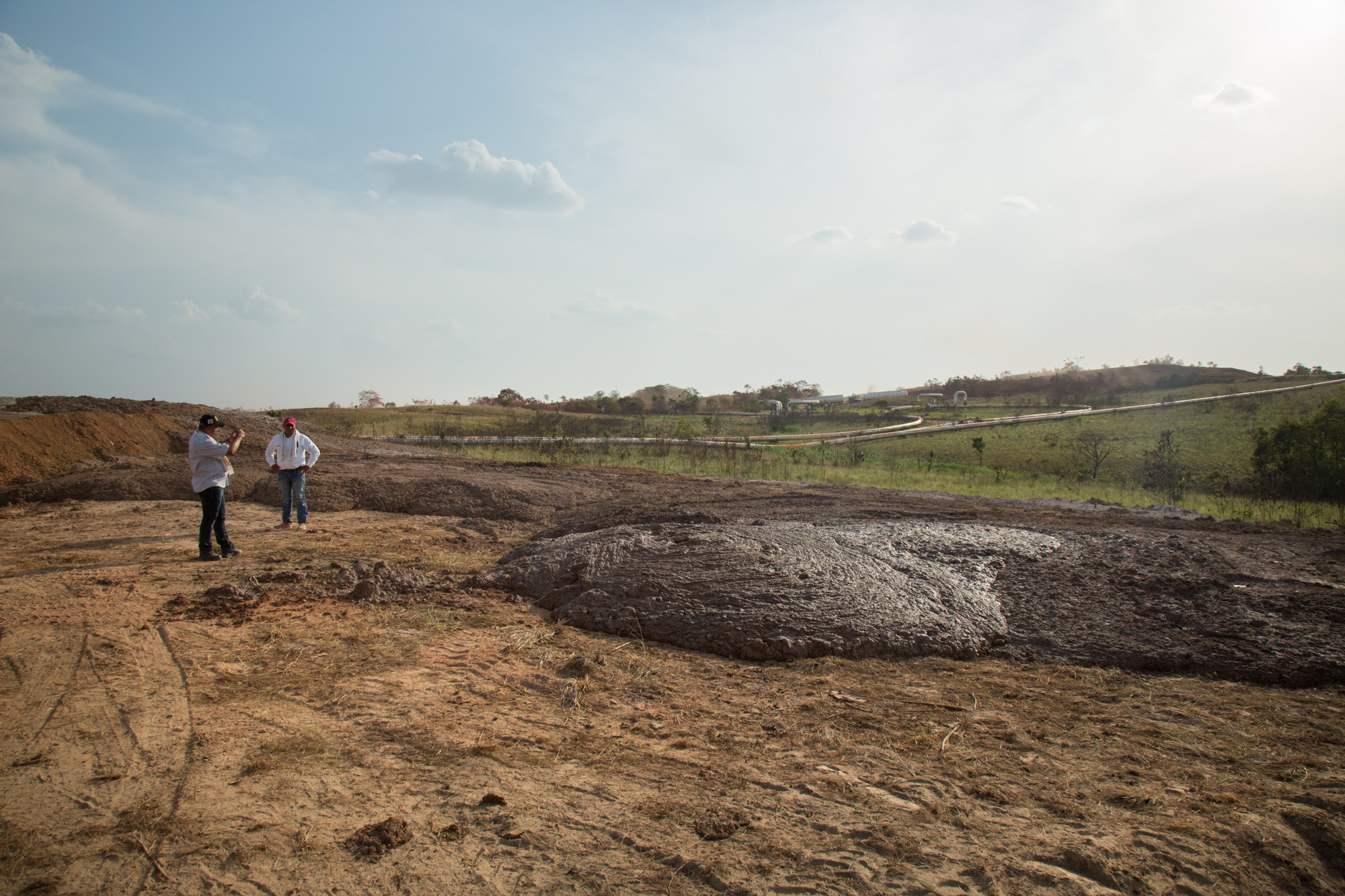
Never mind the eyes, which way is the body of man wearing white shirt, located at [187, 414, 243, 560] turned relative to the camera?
to the viewer's right

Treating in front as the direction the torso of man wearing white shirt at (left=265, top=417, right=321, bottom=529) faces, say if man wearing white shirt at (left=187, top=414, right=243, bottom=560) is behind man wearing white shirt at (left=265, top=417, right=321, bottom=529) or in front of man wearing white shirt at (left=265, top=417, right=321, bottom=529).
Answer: in front

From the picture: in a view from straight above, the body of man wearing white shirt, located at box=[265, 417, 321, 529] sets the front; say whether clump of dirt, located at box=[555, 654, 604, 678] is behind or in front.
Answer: in front

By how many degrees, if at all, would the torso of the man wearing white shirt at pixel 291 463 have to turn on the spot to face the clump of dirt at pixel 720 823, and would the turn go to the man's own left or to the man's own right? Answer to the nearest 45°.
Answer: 0° — they already face it

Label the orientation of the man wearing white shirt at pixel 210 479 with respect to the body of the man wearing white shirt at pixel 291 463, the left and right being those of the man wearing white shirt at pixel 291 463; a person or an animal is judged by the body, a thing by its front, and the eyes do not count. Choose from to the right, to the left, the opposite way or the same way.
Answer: to the left

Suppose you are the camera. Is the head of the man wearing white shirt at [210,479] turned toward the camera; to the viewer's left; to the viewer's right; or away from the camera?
to the viewer's right

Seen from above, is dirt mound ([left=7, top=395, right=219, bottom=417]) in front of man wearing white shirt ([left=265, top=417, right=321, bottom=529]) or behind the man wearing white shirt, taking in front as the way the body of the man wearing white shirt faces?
behind

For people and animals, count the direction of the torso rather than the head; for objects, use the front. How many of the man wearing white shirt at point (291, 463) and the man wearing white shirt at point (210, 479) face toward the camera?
1

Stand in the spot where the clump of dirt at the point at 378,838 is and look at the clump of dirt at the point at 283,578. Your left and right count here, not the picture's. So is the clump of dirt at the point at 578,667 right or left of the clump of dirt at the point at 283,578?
right

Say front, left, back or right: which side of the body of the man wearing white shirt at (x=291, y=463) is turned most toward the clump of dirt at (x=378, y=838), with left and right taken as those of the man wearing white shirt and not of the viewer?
front

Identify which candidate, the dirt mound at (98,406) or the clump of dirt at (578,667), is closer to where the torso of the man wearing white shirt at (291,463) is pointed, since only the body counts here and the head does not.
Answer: the clump of dirt

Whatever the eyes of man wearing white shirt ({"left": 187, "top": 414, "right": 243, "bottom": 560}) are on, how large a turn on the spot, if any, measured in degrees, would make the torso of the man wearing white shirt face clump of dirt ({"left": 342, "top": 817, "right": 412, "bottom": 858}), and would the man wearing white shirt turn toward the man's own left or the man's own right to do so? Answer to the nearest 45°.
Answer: approximately 90° to the man's own right
